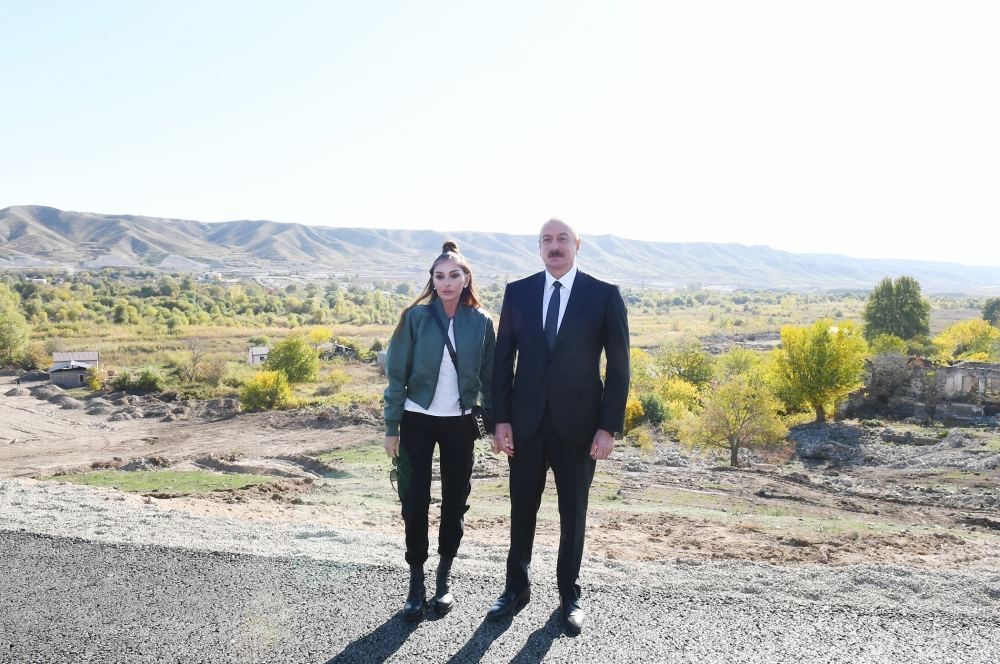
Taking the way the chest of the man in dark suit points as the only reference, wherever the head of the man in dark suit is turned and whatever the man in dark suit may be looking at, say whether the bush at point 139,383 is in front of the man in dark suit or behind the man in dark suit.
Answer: behind

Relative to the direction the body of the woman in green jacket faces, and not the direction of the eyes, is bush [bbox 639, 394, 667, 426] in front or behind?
behind

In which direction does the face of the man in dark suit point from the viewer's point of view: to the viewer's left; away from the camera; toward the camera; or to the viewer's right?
toward the camera

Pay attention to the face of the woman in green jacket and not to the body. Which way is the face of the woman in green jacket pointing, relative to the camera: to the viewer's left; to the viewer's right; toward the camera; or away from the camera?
toward the camera

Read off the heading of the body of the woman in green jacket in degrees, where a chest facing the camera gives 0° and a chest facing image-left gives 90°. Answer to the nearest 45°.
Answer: approximately 0°

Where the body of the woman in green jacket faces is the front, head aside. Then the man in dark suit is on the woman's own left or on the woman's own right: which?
on the woman's own left

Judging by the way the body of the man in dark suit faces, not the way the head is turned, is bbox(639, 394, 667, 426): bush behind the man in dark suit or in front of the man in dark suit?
behind

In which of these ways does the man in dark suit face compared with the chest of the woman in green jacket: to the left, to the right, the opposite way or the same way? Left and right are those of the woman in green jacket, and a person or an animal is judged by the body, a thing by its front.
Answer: the same way

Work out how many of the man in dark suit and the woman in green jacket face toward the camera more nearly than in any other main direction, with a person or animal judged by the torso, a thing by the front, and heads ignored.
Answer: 2

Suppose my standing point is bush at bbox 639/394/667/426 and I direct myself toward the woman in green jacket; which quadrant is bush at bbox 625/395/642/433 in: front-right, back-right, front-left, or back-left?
front-right

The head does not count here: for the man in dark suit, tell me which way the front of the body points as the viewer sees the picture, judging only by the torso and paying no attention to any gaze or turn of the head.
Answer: toward the camera

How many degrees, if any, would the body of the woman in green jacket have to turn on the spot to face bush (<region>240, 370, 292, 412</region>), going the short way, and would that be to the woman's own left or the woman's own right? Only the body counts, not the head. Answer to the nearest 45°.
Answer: approximately 180°
